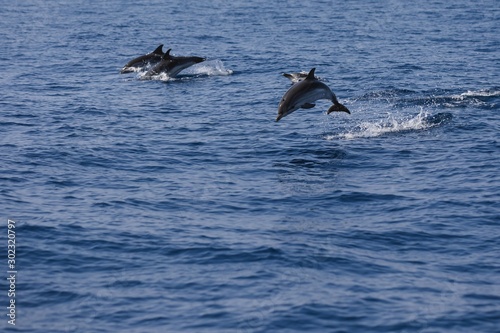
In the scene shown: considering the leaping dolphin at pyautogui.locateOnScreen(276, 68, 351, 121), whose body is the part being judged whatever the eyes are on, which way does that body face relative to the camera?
to the viewer's left

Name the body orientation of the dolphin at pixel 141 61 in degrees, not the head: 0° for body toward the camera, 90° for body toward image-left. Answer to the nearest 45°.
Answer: approximately 90°

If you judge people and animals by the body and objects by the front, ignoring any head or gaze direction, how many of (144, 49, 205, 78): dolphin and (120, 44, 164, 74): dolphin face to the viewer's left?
2

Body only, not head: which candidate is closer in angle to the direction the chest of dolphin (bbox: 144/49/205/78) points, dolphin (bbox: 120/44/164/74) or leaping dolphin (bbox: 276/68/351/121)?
the dolphin

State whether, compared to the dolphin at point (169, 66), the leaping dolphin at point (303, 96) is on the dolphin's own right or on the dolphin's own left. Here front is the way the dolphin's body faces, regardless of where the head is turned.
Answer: on the dolphin's own left

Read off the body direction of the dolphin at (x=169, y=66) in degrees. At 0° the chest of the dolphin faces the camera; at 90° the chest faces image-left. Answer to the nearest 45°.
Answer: approximately 90°

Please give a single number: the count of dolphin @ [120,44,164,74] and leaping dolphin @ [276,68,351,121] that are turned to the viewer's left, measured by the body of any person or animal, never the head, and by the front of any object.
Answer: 2

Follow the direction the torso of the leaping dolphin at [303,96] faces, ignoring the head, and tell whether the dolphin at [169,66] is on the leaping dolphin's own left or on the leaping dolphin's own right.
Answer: on the leaping dolphin's own right

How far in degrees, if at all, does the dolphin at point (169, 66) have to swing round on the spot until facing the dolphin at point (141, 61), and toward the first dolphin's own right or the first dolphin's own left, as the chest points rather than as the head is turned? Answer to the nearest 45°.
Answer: approximately 45° to the first dolphin's own right
